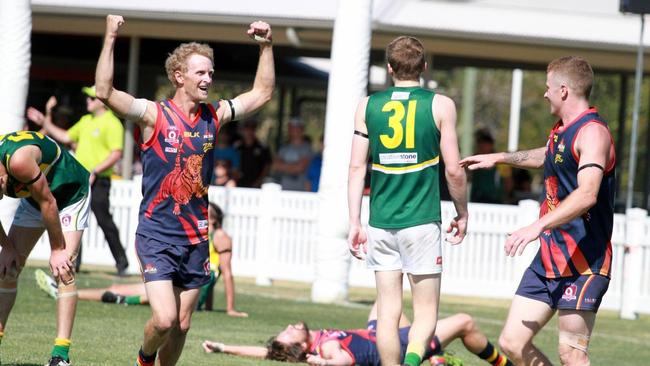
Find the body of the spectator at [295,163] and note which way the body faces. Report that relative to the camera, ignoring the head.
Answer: toward the camera

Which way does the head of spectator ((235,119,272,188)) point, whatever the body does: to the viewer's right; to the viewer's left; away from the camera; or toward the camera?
toward the camera

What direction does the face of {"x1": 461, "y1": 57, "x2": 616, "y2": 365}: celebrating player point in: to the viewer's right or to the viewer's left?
to the viewer's left

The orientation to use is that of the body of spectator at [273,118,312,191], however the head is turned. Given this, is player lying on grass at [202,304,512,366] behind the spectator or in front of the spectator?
in front

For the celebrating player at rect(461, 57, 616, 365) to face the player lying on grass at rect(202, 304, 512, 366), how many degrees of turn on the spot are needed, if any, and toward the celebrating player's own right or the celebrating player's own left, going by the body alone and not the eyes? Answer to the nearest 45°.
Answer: approximately 90° to the celebrating player's own right

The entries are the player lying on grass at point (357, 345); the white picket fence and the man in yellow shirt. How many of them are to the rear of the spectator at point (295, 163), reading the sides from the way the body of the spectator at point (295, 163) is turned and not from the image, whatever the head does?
0

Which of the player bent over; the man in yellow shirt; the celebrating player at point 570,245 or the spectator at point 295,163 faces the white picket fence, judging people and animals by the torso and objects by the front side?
the spectator

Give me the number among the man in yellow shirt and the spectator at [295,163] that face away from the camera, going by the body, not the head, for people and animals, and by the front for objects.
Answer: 0

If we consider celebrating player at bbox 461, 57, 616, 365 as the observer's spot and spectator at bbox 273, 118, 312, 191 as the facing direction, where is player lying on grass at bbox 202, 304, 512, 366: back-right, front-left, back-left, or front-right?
front-left
